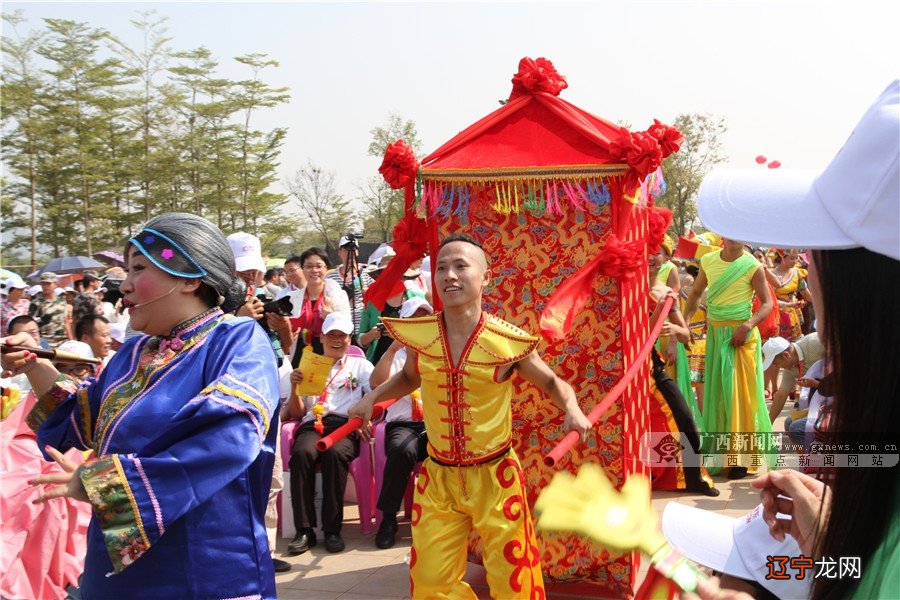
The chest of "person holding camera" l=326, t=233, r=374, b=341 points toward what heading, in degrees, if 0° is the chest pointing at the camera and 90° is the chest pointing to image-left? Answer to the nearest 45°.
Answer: approximately 0°

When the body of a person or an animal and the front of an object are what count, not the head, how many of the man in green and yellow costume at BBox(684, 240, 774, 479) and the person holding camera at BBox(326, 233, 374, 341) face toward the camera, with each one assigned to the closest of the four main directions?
2

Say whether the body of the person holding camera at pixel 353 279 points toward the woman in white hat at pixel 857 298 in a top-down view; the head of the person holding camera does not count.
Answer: yes

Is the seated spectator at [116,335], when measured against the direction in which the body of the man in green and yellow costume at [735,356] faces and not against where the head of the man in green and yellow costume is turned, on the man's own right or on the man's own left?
on the man's own right

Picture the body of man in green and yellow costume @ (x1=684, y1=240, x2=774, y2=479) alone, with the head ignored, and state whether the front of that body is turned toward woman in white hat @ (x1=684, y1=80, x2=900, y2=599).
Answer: yes

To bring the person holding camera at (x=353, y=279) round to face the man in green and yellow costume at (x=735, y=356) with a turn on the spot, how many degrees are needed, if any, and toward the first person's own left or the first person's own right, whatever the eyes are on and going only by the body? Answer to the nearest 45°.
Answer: approximately 45° to the first person's own left

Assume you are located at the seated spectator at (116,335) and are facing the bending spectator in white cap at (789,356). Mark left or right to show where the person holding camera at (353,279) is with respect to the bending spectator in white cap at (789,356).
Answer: left

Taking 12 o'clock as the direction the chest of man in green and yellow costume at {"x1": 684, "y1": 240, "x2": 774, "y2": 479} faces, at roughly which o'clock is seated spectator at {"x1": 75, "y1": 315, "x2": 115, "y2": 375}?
The seated spectator is roughly at 2 o'clock from the man in green and yellow costume.
